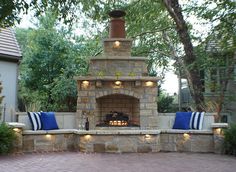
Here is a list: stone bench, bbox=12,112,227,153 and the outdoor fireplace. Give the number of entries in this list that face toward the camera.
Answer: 2

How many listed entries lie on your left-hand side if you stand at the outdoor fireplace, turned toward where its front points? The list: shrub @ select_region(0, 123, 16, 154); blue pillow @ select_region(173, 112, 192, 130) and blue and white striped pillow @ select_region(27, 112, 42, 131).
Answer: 1

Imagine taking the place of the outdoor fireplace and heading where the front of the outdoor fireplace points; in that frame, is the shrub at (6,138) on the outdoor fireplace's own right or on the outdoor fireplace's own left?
on the outdoor fireplace's own right

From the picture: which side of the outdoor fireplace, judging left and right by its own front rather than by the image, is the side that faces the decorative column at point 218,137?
left

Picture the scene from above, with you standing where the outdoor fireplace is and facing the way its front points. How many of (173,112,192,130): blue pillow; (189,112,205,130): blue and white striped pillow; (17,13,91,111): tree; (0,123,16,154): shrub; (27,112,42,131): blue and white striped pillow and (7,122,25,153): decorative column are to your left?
2

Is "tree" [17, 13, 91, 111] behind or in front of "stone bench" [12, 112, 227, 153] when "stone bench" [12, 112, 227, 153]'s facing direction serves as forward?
behind

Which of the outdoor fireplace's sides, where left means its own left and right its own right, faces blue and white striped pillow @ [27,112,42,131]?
right

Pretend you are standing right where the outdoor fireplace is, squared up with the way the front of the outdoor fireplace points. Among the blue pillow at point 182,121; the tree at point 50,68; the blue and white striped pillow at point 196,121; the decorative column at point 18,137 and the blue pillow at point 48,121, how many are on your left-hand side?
2

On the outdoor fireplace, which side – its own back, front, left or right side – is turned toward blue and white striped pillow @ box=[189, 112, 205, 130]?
left

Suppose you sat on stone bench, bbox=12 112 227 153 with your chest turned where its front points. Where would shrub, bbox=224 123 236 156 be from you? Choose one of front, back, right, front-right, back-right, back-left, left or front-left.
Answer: left

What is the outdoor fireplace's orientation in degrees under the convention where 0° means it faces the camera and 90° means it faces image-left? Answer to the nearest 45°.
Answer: approximately 0°
